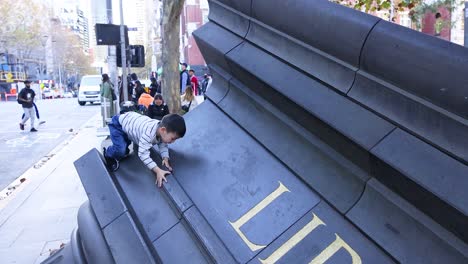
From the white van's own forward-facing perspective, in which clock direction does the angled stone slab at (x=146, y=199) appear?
The angled stone slab is roughly at 12 o'clock from the white van.

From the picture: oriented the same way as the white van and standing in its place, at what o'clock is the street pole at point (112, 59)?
The street pole is roughly at 12 o'clock from the white van.

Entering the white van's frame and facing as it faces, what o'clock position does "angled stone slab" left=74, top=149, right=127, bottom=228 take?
The angled stone slab is roughly at 12 o'clock from the white van.

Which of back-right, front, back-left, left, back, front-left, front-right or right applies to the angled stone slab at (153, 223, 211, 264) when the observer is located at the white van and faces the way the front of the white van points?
front

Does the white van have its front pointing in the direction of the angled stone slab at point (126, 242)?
yes

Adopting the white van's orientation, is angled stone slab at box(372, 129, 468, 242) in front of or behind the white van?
in front

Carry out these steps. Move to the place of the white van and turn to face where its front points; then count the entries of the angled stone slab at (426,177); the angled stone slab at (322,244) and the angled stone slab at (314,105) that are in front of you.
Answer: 3

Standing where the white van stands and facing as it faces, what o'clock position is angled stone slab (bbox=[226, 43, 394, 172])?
The angled stone slab is roughly at 12 o'clock from the white van.

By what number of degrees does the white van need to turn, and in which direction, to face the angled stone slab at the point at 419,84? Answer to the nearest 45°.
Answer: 0° — it already faces it

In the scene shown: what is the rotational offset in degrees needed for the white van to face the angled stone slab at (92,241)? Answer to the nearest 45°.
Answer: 0° — it already faces it

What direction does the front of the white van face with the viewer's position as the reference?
facing the viewer

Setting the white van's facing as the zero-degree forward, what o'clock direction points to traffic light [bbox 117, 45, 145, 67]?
The traffic light is roughly at 12 o'clock from the white van.
